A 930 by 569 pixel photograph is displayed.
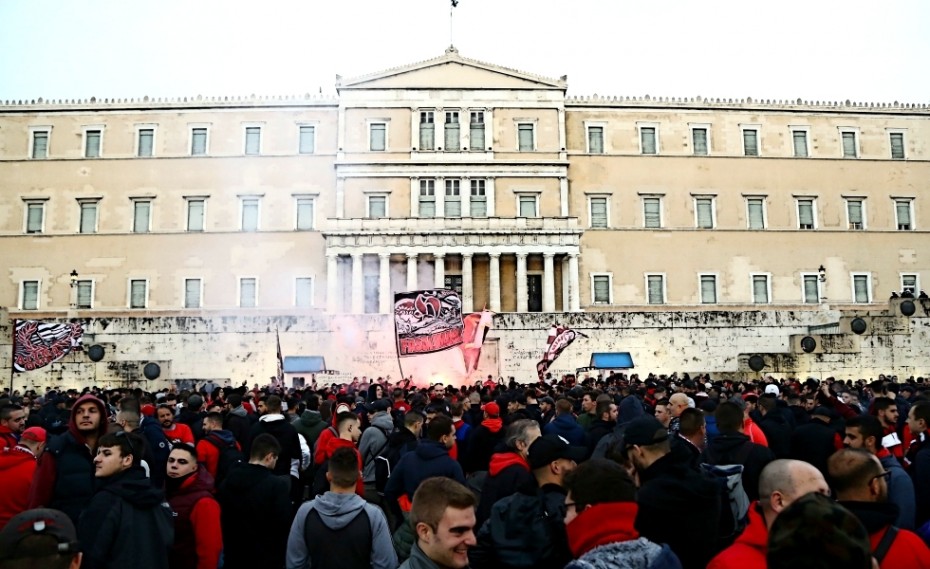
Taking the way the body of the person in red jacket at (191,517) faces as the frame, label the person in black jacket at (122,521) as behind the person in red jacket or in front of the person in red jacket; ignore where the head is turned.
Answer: in front

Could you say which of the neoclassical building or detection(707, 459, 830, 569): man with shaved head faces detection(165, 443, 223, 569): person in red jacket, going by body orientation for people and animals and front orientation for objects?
the neoclassical building

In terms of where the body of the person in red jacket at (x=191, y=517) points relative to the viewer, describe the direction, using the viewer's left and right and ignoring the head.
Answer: facing the viewer and to the left of the viewer

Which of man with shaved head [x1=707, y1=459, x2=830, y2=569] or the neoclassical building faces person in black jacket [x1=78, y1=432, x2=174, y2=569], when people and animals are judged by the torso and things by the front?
the neoclassical building

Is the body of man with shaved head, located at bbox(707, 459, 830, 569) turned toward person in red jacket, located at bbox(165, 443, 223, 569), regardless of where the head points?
no

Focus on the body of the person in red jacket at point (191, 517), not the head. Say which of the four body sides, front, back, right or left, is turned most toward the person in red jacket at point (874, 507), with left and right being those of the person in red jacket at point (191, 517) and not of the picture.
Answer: left

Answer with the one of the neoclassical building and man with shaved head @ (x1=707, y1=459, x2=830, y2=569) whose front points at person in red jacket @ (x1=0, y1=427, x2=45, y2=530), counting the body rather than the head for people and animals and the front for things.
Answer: the neoclassical building

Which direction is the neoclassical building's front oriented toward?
toward the camera

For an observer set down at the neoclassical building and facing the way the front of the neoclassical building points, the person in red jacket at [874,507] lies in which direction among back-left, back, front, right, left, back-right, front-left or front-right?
front

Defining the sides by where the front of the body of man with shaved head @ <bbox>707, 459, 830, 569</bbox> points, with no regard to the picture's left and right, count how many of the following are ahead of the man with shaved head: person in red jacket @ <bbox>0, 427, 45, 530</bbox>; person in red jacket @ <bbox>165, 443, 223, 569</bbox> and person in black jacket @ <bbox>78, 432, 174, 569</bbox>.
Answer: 0

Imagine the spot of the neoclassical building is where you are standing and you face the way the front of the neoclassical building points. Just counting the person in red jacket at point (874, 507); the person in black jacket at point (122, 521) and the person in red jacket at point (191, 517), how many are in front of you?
3

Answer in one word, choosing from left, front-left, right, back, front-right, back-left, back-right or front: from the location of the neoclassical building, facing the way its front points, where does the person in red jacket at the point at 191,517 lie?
front

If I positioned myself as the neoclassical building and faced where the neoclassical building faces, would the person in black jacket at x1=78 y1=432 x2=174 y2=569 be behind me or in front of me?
in front
